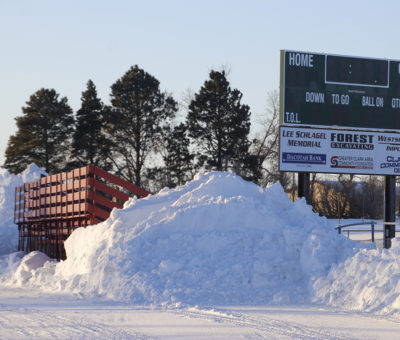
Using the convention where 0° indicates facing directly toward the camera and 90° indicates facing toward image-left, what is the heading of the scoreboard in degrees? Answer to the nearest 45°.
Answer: approximately 315°

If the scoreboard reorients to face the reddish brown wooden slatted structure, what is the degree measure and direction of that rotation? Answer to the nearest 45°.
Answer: approximately 90° to its right

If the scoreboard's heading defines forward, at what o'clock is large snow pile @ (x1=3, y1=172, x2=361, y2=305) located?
The large snow pile is roughly at 2 o'clock from the scoreboard.

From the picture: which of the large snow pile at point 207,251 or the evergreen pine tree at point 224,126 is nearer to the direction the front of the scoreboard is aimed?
the large snow pile

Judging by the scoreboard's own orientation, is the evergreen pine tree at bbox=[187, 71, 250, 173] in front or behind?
behind
